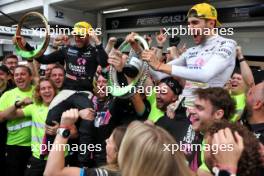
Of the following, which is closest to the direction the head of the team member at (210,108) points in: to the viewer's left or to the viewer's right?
to the viewer's left

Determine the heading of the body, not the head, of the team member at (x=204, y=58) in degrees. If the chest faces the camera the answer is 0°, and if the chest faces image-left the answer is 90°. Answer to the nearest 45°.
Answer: approximately 45°
